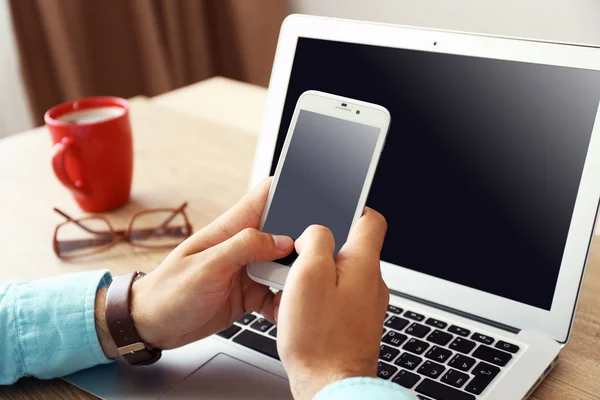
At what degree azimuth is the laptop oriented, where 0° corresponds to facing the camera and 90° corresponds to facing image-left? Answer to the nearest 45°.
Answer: approximately 45°

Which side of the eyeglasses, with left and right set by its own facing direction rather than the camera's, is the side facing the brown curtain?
back

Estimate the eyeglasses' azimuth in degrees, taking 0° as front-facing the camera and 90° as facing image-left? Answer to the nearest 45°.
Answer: approximately 0°

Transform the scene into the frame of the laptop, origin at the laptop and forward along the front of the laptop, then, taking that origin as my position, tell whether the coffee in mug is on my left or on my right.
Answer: on my right
